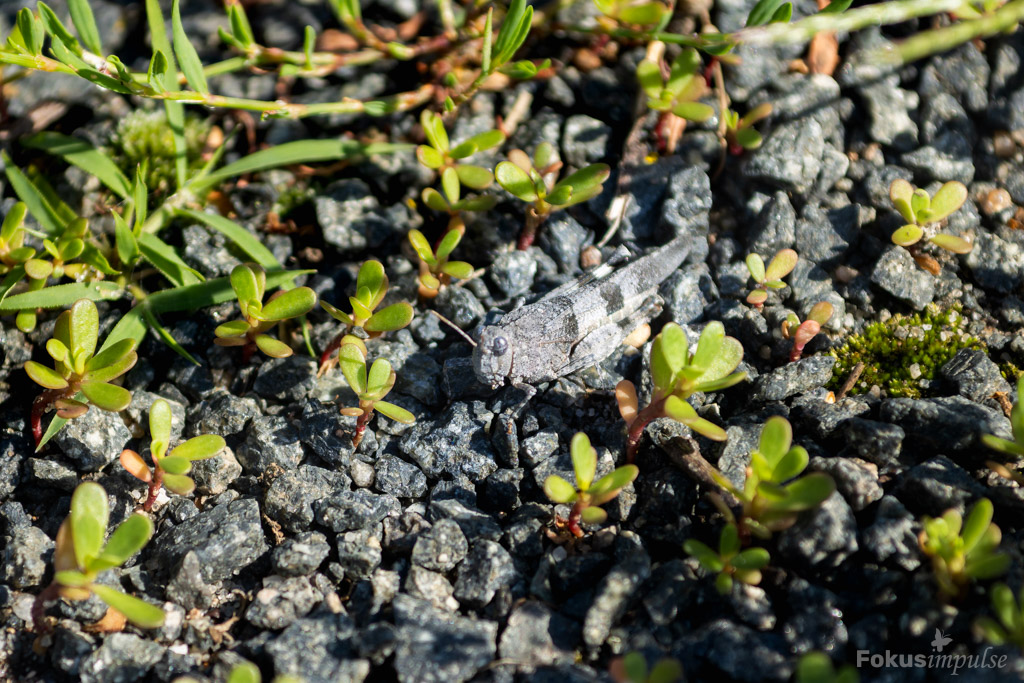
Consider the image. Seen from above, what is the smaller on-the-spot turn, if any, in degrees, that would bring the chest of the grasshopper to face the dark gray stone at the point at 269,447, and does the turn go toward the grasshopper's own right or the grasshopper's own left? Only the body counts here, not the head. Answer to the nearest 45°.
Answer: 0° — it already faces it

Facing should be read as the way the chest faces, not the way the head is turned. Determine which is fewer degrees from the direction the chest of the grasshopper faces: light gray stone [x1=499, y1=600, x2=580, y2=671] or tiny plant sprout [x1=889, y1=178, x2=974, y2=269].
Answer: the light gray stone

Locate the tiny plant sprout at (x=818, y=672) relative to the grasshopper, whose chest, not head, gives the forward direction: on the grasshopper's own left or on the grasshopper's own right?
on the grasshopper's own left

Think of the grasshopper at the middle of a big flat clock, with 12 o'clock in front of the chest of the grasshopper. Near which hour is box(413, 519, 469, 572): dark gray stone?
The dark gray stone is roughly at 11 o'clock from the grasshopper.

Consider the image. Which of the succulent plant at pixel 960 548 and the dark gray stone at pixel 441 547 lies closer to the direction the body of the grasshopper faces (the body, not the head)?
the dark gray stone

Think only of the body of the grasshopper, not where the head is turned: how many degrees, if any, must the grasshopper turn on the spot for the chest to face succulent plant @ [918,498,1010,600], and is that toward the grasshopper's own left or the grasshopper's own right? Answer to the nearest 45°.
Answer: approximately 90° to the grasshopper's own left

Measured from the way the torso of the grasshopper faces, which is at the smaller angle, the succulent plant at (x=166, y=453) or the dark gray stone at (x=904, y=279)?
the succulent plant

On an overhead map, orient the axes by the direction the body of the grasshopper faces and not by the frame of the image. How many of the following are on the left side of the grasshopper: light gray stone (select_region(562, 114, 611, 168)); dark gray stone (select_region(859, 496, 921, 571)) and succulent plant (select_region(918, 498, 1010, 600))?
2

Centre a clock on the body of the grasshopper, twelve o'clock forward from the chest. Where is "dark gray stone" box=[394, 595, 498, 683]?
The dark gray stone is roughly at 11 o'clock from the grasshopper.

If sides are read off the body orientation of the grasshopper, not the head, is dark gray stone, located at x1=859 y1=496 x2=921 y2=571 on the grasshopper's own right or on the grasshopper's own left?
on the grasshopper's own left

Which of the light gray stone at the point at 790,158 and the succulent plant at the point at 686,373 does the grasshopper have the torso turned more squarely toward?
the succulent plant

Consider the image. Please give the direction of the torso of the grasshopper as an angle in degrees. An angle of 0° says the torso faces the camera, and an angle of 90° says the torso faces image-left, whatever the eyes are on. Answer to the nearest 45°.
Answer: approximately 45°

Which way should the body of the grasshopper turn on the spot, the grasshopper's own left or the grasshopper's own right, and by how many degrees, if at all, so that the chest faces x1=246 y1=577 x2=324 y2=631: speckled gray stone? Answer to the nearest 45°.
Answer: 0° — it already faces it

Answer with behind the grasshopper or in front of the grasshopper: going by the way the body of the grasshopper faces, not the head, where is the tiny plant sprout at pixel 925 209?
behind
